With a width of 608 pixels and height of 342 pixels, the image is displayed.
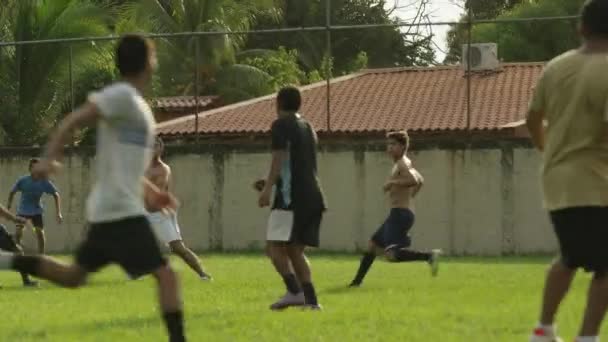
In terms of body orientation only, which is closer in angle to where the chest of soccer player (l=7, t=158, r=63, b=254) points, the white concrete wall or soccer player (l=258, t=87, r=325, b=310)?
the soccer player

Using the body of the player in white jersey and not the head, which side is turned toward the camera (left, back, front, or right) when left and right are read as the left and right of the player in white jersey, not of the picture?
right

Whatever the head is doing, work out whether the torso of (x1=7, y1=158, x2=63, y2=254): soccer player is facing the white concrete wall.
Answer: no

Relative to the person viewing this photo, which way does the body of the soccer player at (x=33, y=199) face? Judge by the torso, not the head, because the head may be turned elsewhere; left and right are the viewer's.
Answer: facing the viewer

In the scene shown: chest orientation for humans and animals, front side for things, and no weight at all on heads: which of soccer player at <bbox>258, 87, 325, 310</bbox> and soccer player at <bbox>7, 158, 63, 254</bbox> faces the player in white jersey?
soccer player at <bbox>7, 158, 63, 254</bbox>

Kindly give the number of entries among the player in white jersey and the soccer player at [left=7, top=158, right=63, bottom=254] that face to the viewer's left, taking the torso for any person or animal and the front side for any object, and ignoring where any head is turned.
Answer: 0

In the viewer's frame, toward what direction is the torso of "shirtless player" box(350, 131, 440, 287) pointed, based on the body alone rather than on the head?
to the viewer's left

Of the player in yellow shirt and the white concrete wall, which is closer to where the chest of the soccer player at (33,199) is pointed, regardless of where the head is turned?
the player in yellow shirt

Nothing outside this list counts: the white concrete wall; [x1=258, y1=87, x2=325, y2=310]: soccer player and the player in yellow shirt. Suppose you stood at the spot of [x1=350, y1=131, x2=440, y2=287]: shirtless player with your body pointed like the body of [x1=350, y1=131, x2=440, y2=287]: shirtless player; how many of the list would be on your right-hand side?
1

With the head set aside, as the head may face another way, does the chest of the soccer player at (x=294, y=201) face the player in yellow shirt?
no

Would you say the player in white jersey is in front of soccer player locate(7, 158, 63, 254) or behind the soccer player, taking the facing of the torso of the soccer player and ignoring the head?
in front

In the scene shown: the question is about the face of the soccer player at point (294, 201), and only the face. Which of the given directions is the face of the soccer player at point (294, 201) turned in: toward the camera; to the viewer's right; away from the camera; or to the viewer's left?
away from the camera
